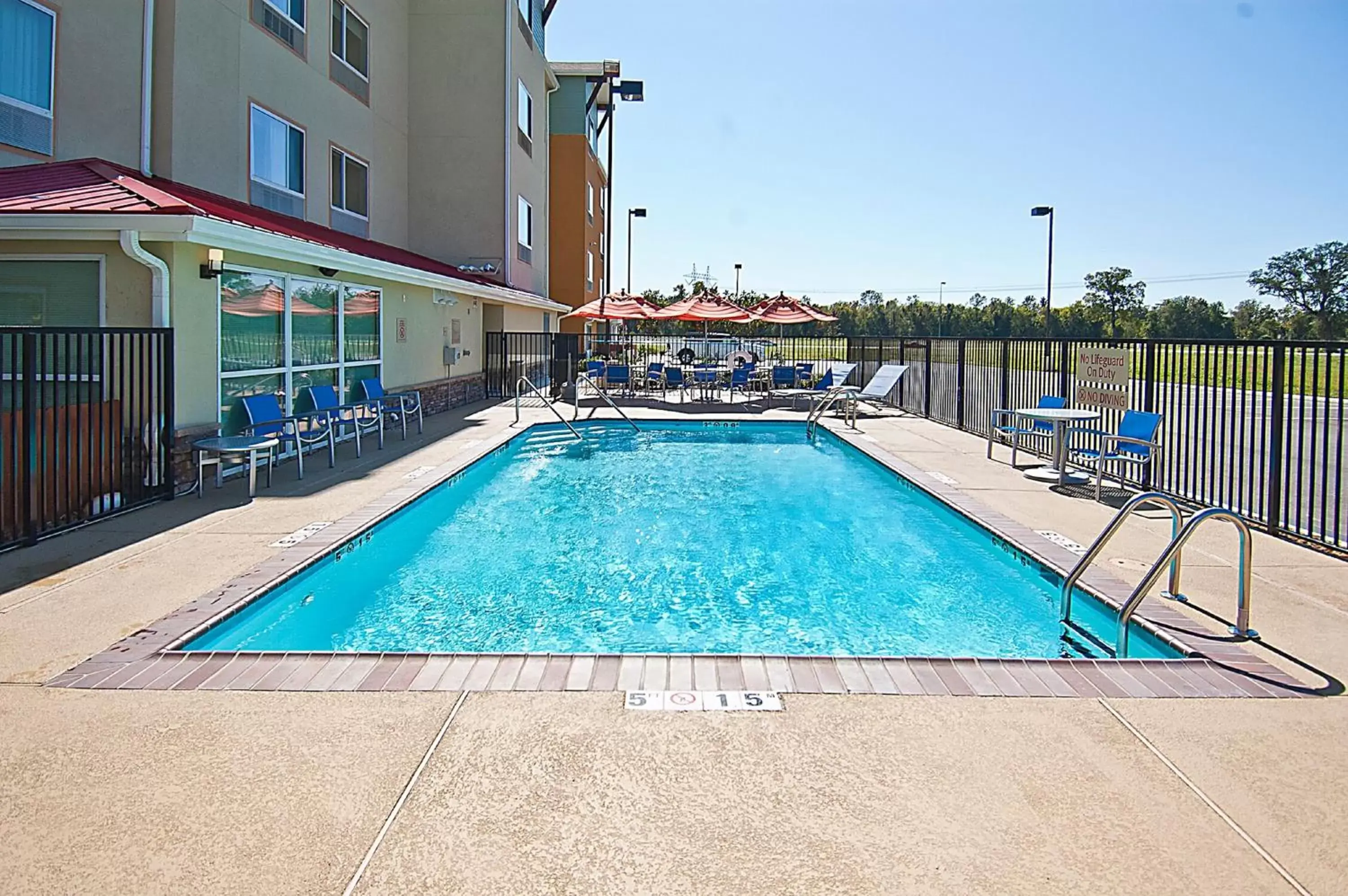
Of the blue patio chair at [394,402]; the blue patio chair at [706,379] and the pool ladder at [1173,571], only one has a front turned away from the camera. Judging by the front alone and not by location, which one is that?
the blue patio chair at [706,379]

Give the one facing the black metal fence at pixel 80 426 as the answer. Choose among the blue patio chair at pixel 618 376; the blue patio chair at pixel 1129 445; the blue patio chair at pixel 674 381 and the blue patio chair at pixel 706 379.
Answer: the blue patio chair at pixel 1129 445

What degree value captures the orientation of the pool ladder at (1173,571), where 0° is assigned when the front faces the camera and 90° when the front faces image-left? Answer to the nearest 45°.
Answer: approximately 45°

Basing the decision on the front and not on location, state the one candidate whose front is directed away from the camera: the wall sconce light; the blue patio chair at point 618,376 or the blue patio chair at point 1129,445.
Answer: the blue patio chair at point 618,376

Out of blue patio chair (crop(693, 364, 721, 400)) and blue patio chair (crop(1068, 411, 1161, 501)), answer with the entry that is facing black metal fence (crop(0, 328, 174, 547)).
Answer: blue patio chair (crop(1068, 411, 1161, 501))

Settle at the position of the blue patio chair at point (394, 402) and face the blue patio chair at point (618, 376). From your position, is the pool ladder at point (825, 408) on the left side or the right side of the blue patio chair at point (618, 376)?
right

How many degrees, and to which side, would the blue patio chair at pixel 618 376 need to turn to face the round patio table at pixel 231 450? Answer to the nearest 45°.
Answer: approximately 180°
